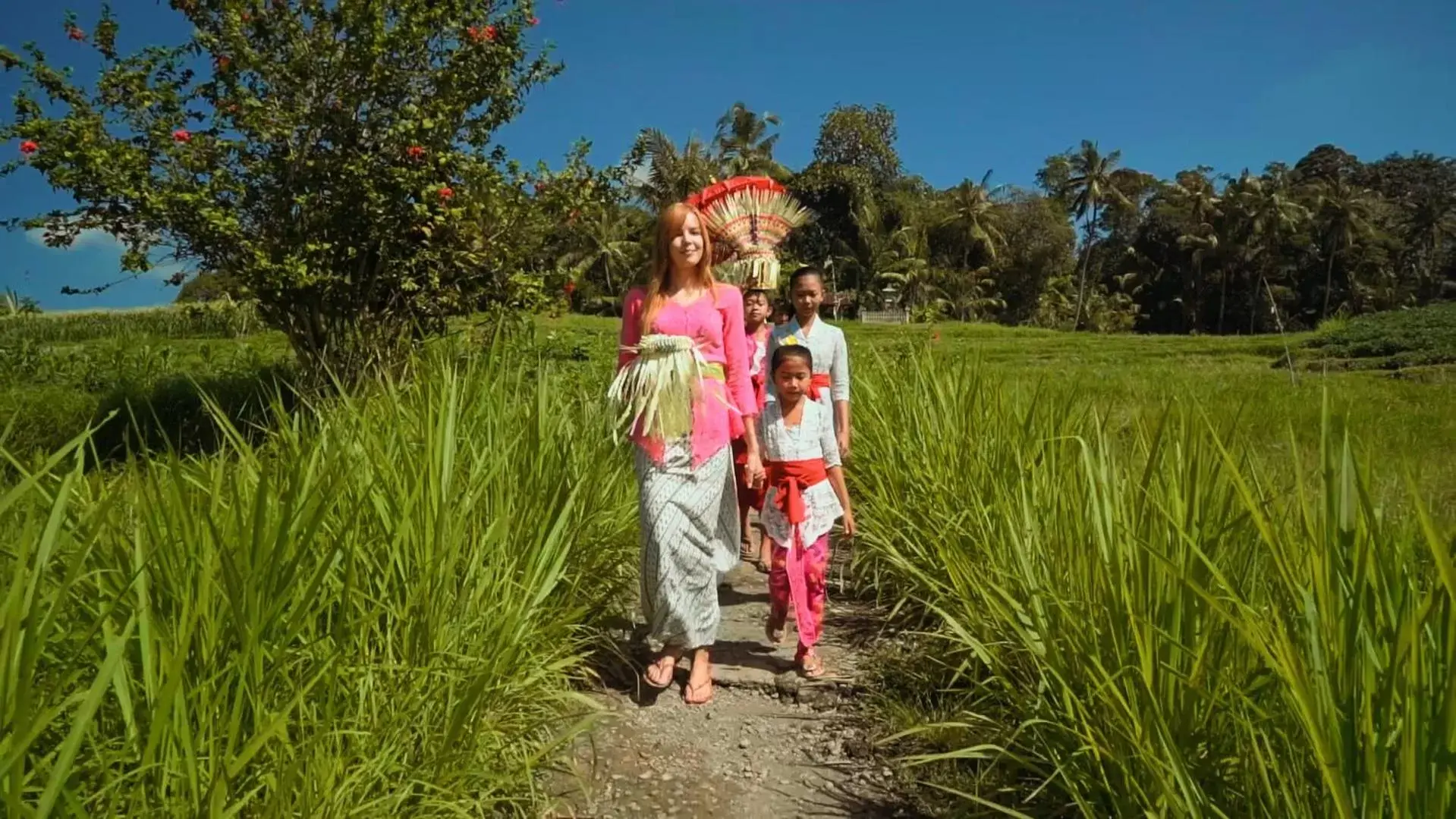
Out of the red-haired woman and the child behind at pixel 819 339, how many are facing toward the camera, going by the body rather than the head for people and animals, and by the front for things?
2

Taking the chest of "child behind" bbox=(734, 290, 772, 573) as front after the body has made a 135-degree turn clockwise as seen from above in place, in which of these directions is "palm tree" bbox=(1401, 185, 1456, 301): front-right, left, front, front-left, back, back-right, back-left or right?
right

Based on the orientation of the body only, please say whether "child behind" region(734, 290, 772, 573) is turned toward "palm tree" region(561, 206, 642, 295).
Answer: no

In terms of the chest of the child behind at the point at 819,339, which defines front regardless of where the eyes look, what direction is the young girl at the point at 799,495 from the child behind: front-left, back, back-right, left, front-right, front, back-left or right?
front

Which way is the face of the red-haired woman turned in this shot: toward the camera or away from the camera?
toward the camera

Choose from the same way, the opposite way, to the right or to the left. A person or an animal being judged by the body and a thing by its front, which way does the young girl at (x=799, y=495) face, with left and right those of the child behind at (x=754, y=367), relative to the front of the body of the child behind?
the same way

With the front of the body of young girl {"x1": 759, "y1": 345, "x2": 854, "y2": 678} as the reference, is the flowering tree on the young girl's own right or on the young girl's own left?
on the young girl's own right

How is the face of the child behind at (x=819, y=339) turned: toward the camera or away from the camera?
toward the camera

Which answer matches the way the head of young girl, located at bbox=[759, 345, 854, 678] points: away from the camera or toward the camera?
toward the camera

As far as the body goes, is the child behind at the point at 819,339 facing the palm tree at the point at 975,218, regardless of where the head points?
no

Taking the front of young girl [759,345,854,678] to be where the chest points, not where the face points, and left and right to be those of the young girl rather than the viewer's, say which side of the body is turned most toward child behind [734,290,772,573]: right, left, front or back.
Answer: back

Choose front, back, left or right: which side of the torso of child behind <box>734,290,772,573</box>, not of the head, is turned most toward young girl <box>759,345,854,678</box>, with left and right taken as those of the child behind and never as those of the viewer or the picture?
front

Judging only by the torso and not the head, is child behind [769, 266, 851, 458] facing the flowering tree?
no

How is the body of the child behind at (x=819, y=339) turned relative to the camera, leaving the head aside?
toward the camera

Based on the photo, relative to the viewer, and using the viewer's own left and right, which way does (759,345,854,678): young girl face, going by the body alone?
facing the viewer

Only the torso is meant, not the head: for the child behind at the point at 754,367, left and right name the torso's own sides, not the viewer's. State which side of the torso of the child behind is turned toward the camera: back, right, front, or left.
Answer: front

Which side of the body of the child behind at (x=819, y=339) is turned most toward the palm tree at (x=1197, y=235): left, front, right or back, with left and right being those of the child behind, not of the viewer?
back

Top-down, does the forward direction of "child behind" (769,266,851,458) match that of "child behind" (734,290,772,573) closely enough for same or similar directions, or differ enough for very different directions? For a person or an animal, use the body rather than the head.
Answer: same or similar directions
